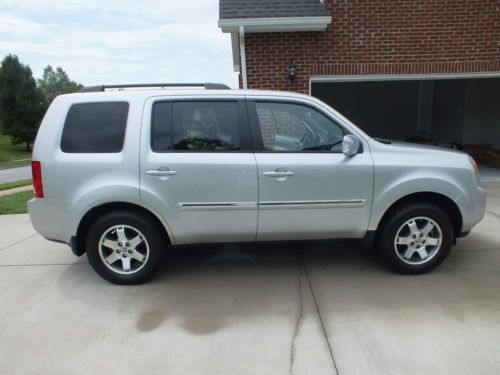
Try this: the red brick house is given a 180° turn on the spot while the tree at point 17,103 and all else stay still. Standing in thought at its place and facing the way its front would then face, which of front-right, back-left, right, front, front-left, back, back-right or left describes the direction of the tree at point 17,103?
front-left

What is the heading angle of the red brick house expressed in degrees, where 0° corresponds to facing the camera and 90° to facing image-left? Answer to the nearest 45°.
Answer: approximately 0°

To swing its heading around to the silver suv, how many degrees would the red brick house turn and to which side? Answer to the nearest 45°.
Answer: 0° — it already faces it

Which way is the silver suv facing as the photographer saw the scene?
facing to the right of the viewer

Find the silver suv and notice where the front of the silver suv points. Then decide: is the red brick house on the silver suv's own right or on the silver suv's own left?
on the silver suv's own left

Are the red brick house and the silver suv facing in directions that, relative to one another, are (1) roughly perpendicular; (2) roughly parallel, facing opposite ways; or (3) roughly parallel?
roughly perpendicular

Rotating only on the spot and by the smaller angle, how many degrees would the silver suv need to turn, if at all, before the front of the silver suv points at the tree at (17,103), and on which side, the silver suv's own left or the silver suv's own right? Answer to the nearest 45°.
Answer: approximately 135° to the silver suv's own left

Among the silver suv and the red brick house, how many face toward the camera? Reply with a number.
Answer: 1
